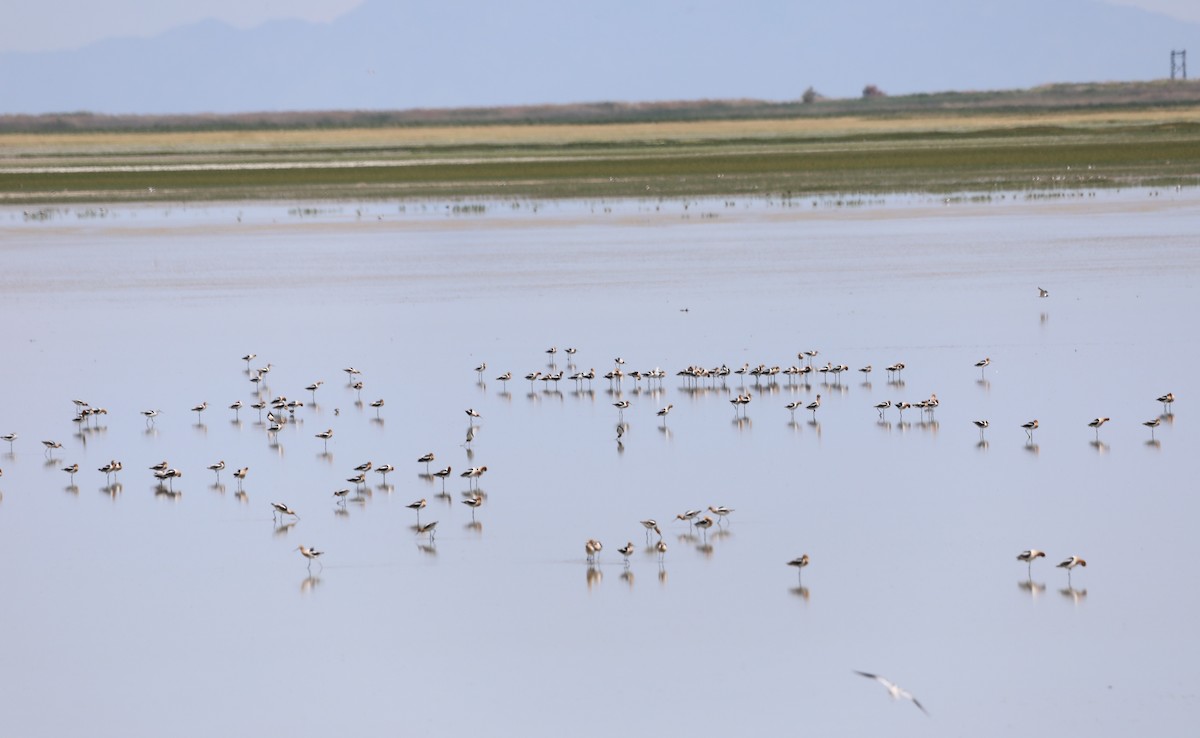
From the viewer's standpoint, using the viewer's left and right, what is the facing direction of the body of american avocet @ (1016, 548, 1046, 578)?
facing to the right of the viewer

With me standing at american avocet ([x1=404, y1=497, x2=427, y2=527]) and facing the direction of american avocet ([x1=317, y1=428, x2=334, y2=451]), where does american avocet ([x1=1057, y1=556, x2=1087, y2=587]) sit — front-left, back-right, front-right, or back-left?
back-right

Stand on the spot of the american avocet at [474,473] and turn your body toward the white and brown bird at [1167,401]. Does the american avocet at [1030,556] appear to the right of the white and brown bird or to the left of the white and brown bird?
right
